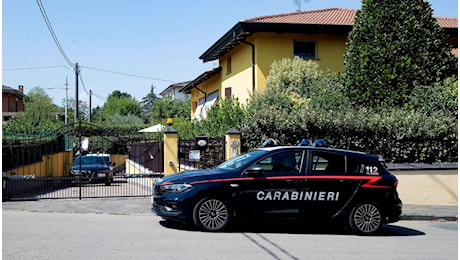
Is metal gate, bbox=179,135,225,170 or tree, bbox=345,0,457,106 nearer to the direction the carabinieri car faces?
the metal gate

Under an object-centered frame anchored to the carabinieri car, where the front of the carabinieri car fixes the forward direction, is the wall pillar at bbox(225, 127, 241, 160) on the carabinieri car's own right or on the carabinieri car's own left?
on the carabinieri car's own right

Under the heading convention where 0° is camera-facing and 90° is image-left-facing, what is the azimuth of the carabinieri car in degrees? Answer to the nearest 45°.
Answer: approximately 90°

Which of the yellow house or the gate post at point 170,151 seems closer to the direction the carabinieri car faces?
the gate post

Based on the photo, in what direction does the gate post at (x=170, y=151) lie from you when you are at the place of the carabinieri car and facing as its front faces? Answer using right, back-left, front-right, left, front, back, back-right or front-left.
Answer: front-right

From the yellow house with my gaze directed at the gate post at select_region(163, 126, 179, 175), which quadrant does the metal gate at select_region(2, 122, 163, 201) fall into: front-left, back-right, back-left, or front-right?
front-right
